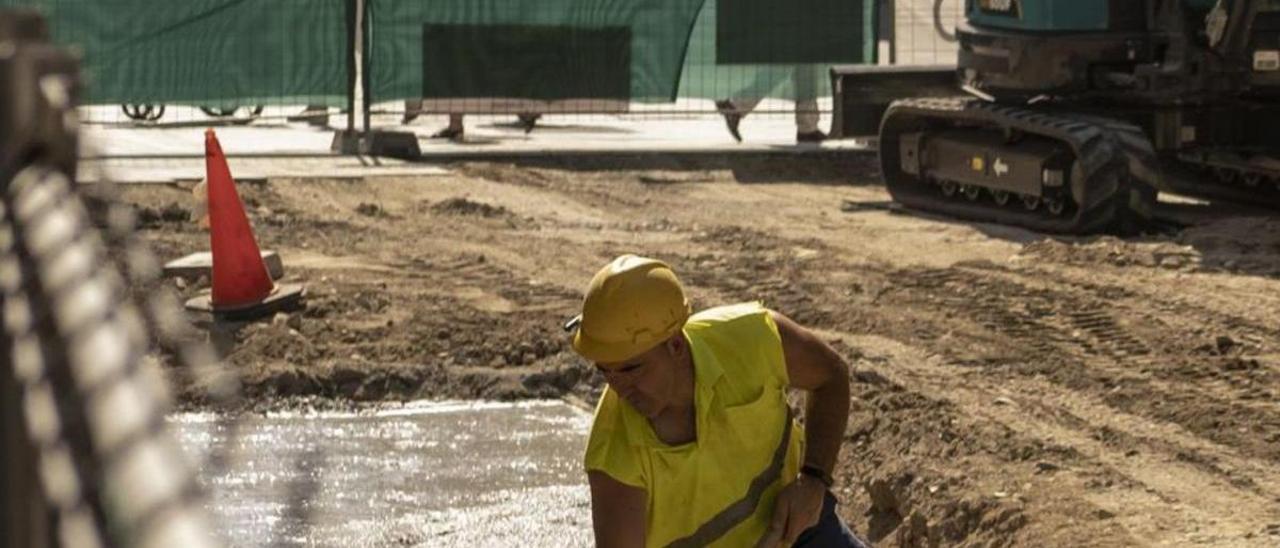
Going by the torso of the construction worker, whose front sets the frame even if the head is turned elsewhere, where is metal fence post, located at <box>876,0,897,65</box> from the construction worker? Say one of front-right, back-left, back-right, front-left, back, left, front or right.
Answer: back-right

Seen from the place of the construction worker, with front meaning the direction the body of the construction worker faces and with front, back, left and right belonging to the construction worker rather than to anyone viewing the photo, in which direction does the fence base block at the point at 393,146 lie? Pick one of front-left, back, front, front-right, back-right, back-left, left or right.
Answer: back-right

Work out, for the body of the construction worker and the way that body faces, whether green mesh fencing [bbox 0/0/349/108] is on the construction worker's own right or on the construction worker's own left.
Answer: on the construction worker's own right

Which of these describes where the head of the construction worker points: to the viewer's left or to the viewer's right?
to the viewer's left

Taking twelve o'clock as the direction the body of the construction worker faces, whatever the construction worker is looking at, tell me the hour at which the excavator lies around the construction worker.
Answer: The excavator is roughly at 5 o'clock from the construction worker.

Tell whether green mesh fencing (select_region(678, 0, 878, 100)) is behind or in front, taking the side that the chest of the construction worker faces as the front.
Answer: behind

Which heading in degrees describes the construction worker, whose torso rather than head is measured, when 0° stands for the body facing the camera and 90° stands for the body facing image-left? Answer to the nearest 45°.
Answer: approximately 45°
